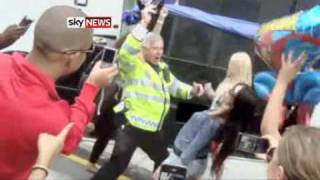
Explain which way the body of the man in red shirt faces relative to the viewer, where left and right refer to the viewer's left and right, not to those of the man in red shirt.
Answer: facing away from the viewer and to the right of the viewer

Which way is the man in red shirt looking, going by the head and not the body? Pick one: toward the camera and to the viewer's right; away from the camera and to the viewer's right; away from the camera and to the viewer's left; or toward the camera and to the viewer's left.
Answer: away from the camera and to the viewer's right
